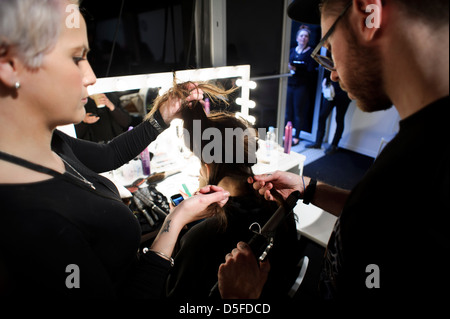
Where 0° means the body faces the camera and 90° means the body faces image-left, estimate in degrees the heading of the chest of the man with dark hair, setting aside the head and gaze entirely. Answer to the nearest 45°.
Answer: approximately 90°
